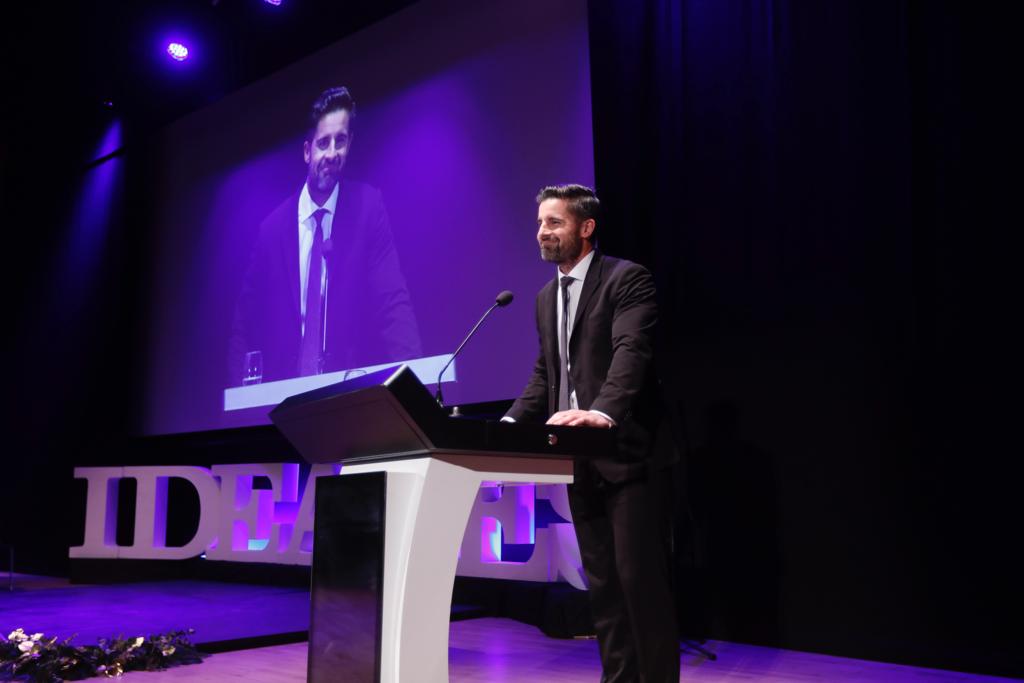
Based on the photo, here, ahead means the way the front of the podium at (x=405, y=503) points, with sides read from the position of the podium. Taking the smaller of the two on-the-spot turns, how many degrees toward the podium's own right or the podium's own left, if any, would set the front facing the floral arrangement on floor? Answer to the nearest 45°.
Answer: approximately 90° to the podium's own right

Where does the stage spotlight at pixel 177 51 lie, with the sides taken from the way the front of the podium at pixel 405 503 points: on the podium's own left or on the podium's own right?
on the podium's own right

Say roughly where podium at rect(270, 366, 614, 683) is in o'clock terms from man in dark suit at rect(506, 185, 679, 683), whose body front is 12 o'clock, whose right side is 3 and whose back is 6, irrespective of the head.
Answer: The podium is roughly at 12 o'clock from the man in dark suit.

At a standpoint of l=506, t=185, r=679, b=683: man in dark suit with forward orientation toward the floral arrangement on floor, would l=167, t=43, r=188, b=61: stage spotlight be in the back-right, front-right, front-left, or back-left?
front-right

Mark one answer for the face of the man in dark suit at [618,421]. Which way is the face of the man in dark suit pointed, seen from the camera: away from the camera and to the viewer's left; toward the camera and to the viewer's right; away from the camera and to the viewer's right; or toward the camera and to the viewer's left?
toward the camera and to the viewer's left

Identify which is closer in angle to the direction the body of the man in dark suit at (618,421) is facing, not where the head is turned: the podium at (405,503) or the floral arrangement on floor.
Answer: the podium

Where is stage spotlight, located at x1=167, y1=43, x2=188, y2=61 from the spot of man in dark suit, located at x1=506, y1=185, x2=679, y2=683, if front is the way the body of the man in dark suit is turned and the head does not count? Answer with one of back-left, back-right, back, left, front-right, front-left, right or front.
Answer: right

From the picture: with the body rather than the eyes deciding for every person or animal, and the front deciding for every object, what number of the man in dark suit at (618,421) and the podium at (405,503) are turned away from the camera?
0

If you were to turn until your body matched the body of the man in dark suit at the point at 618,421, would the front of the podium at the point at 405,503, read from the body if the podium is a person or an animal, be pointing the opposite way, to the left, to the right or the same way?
the same way

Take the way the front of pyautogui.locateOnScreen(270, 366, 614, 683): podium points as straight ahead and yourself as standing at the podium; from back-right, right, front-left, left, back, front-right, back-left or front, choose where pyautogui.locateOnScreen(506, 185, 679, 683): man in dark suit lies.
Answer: back

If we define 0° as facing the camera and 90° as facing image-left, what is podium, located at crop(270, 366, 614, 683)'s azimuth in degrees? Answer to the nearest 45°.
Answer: approximately 45°
